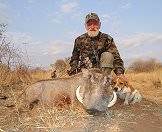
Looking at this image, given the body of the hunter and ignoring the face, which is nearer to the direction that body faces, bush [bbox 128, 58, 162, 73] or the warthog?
the warthog

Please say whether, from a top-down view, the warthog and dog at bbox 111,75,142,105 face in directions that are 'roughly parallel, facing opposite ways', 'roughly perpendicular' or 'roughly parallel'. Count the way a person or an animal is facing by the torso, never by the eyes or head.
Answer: roughly perpendicular

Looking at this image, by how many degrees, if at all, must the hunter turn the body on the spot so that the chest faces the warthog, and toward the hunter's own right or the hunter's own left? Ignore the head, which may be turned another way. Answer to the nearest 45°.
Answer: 0° — they already face it

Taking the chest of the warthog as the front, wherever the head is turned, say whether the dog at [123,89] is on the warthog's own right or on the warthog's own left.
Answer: on the warthog's own left

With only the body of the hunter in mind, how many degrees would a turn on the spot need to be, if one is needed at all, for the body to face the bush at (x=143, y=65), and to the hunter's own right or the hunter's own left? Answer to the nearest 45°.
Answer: approximately 180°

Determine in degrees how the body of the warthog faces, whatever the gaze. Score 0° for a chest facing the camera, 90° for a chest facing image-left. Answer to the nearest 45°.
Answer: approximately 315°

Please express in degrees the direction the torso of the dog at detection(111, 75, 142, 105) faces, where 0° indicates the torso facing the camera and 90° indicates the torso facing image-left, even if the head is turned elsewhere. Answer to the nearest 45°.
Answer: approximately 45°
